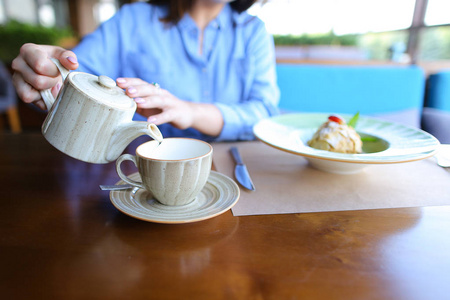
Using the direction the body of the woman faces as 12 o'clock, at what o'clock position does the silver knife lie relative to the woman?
The silver knife is roughly at 12 o'clock from the woman.

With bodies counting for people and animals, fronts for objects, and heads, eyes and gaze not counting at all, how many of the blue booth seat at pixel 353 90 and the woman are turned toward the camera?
2

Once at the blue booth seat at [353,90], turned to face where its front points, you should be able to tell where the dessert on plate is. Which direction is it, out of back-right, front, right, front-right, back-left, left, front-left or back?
front

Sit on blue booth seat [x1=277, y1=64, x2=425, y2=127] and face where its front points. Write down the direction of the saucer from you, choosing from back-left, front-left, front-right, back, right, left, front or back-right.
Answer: front

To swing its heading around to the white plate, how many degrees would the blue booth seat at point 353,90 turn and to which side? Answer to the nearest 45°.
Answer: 0° — it already faces it

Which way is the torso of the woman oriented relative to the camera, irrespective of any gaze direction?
toward the camera

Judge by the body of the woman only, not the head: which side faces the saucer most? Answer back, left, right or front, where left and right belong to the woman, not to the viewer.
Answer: front

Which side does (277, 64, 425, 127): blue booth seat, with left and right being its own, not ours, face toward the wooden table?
front

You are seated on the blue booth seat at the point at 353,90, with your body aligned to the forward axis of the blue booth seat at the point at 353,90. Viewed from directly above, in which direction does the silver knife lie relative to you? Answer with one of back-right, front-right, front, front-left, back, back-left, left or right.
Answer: front

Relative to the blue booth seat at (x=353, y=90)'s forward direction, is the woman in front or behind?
in front

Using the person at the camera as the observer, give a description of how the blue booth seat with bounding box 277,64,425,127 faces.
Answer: facing the viewer

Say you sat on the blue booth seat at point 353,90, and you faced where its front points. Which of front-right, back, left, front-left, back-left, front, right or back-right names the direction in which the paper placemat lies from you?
front
